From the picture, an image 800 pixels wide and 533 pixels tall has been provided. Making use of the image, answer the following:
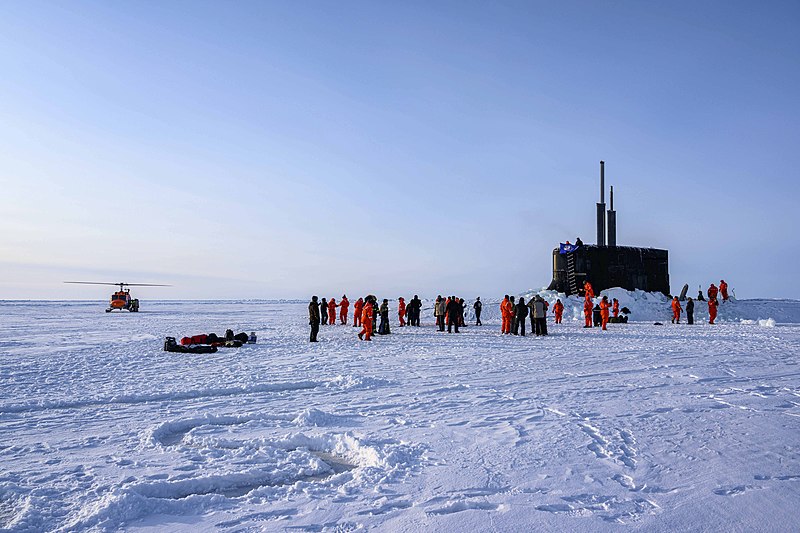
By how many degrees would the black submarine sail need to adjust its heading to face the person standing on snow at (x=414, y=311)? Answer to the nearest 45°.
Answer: approximately 45° to its left

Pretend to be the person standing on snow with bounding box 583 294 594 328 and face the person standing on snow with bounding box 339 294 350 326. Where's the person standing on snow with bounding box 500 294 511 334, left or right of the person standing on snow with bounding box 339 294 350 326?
left

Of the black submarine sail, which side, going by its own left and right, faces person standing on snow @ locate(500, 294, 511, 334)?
left

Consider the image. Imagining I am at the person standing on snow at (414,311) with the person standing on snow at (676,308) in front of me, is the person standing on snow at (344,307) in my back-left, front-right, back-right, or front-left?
back-left

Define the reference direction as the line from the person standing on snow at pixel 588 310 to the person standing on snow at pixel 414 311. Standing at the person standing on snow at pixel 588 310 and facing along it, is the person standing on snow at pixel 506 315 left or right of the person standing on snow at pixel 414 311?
left

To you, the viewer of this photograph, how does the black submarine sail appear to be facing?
facing to the left of the viewer

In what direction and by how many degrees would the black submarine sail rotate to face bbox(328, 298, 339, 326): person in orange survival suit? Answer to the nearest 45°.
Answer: approximately 45° to its left

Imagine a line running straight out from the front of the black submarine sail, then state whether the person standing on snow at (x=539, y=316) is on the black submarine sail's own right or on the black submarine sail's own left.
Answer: on the black submarine sail's own left

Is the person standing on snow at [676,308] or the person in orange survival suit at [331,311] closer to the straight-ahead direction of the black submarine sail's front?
the person in orange survival suit

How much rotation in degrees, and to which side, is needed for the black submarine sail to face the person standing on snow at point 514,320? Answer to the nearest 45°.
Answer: approximately 90° to its left

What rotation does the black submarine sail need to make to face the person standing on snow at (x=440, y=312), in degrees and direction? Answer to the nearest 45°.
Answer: approximately 45° to its left

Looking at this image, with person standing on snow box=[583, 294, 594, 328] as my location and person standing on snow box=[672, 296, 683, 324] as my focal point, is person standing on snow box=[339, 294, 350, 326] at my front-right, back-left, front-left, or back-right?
back-left

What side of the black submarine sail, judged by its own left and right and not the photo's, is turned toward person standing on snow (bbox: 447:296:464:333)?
left

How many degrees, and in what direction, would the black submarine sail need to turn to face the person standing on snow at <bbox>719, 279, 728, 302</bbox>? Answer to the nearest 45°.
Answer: approximately 180°
